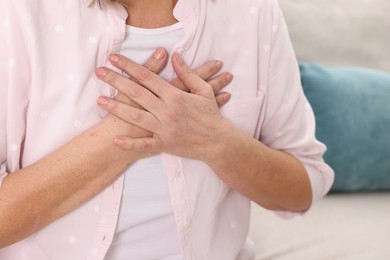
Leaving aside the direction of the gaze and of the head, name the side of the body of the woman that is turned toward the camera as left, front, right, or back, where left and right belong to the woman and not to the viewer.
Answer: front

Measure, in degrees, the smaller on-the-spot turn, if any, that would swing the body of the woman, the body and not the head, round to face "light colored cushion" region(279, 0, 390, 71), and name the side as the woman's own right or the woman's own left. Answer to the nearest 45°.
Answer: approximately 135° to the woman's own left

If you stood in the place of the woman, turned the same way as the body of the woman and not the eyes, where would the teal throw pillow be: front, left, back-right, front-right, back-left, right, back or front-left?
back-left

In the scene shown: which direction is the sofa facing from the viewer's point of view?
toward the camera
